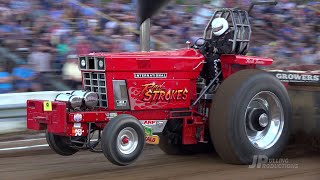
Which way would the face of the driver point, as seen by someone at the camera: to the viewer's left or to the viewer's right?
to the viewer's left

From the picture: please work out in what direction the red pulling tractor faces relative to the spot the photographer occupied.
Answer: facing the viewer and to the left of the viewer

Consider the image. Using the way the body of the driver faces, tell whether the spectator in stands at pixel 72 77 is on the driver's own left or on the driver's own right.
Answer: on the driver's own right

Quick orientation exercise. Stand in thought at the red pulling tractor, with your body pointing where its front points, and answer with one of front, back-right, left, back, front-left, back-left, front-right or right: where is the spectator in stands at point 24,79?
right

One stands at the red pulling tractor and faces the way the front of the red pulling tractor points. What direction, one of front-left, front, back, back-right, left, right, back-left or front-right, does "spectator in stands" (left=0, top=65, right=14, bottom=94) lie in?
right
